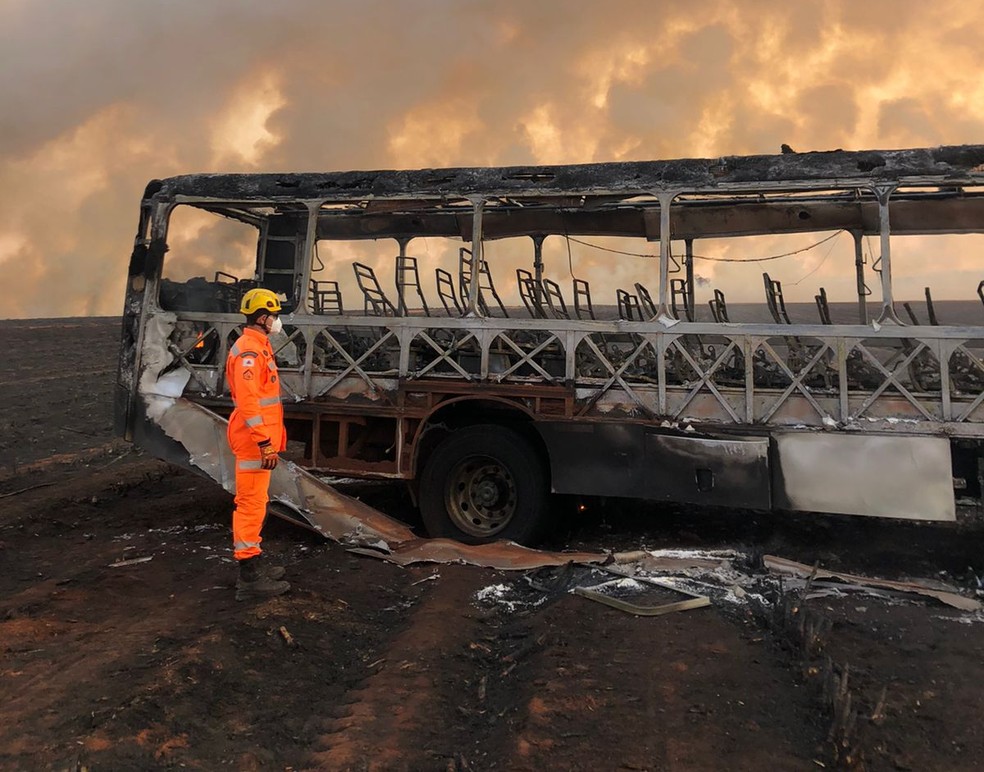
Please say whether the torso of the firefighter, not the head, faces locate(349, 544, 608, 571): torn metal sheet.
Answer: yes

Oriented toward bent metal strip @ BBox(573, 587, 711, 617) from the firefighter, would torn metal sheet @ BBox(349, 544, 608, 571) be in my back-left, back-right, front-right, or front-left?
front-left

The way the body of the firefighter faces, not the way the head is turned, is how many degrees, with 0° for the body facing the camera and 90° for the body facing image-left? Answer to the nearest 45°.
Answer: approximately 270°

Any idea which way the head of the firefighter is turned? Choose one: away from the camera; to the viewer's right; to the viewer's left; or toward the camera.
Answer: to the viewer's right

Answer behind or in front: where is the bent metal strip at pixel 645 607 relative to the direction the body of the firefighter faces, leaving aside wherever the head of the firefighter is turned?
in front
